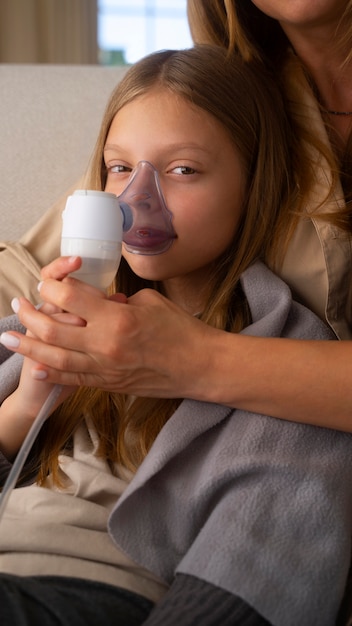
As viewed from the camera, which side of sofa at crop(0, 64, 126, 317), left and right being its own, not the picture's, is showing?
front

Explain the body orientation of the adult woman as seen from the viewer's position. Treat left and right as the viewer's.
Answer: facing the viewer and to the left of the viewer

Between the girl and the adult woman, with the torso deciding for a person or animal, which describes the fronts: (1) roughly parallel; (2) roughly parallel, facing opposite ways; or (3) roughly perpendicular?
roughly parallel
